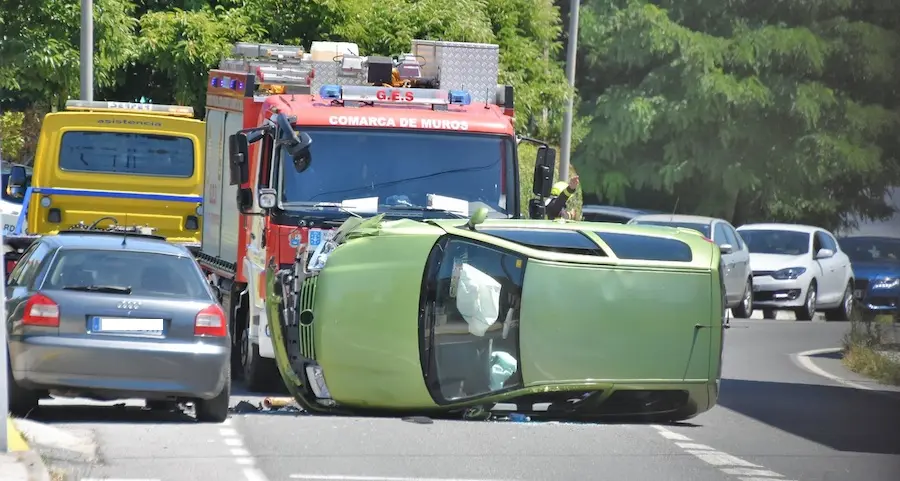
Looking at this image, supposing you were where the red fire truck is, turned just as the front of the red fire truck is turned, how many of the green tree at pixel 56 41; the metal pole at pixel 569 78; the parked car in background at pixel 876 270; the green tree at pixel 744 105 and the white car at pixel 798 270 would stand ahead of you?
0

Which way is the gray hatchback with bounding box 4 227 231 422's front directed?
away from the camera

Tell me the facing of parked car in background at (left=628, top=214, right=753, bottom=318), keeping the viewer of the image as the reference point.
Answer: facing the viewer and to the left of the viewer

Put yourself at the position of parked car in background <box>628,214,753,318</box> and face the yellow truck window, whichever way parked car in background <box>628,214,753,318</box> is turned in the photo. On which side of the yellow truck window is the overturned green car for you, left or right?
left

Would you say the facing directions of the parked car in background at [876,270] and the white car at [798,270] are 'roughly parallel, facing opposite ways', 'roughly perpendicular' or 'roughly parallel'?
roughly parallel

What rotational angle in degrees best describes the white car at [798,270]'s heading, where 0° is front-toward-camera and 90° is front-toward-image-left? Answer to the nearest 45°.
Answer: approximately 45°

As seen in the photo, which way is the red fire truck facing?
toward the camera

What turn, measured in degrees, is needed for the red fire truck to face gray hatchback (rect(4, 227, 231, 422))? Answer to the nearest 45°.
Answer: approximately 45° to its right

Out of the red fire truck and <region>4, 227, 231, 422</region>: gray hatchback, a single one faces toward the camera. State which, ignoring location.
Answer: the red fire truck

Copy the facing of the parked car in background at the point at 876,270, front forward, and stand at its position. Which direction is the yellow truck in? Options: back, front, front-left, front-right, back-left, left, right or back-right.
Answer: front
